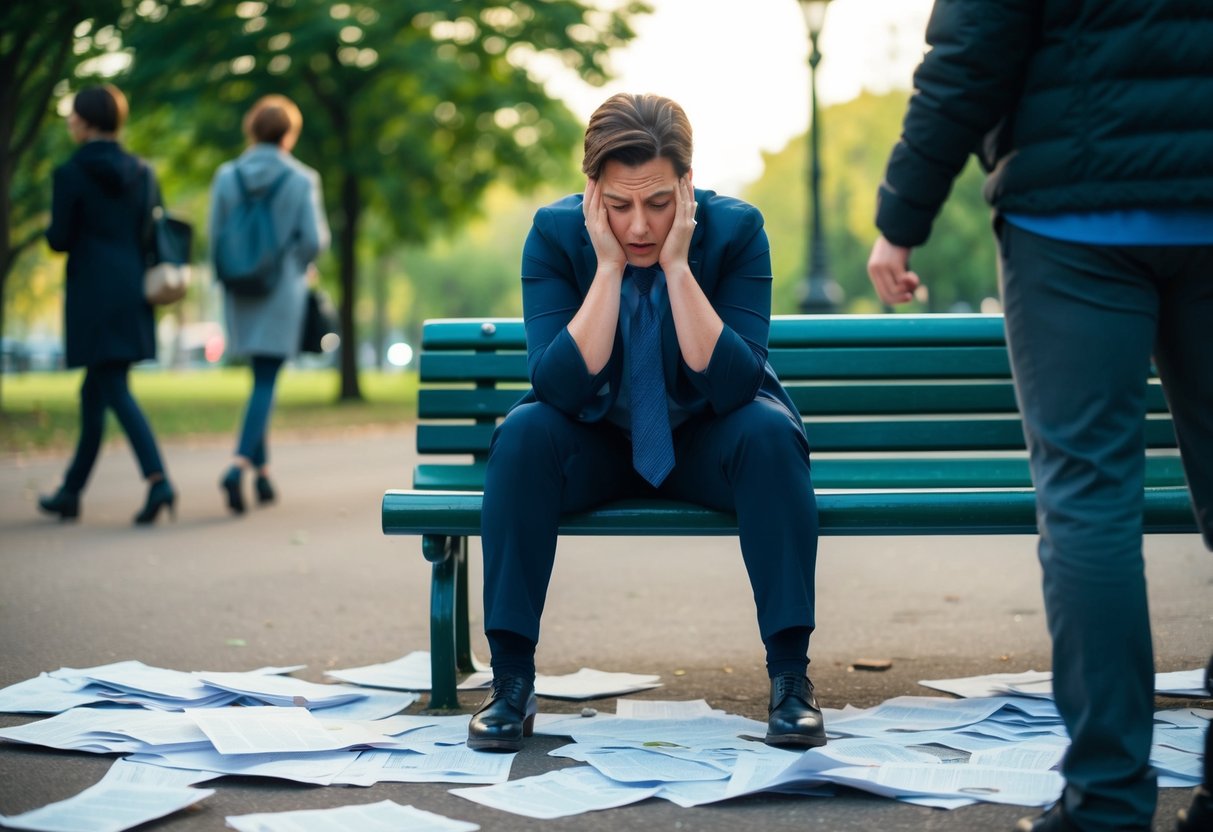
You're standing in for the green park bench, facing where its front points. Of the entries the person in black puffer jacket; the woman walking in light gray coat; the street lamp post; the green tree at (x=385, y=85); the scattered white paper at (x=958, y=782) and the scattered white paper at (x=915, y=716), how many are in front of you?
3

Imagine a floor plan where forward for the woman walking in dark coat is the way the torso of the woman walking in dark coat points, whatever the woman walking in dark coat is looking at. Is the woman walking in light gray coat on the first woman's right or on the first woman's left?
on the first woman's right

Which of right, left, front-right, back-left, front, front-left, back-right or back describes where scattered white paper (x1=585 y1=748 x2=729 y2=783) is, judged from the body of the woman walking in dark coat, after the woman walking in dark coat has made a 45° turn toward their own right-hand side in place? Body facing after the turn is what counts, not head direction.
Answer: back

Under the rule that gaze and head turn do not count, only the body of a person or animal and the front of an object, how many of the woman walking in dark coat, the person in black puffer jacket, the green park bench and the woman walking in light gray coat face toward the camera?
1

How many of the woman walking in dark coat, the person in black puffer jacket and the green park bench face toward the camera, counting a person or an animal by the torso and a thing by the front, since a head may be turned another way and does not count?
1

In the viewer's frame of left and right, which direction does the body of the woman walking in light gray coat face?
facing away from the viewer and to the right of the viewer

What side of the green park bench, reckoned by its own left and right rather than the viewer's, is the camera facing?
front

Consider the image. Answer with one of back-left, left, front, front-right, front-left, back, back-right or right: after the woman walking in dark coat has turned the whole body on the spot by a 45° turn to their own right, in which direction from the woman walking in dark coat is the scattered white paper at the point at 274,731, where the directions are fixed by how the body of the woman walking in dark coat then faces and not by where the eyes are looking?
back

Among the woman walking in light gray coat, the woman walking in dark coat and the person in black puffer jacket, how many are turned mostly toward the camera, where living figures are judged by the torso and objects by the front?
0

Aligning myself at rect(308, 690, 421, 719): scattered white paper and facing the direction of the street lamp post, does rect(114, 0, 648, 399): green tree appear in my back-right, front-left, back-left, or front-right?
front-left

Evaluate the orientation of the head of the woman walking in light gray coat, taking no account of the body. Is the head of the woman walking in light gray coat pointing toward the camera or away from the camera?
away from the camera

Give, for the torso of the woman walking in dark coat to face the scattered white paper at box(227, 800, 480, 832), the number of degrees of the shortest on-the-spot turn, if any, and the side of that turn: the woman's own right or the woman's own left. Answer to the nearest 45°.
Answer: approximately 135° to the woman's own left

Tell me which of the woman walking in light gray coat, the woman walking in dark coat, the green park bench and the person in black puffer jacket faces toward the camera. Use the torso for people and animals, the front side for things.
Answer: the green park bench

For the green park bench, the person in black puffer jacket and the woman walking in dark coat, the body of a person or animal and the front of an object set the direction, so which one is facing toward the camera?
the green park bench

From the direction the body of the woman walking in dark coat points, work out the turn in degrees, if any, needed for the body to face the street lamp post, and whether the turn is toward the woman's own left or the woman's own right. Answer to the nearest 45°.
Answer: approximately 90° to the woman's own right

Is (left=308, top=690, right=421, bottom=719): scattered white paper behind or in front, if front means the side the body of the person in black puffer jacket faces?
in front

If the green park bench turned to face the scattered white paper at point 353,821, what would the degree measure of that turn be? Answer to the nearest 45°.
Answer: approximately 45° to its right

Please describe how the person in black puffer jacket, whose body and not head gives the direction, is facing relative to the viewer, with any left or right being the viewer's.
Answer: facing away from the viewer and to the left of the viewer

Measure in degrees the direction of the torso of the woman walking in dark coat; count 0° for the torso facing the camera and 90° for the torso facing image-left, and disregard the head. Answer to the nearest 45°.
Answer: approximately 135°

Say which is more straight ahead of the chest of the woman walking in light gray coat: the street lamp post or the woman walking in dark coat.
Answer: the street lamp post
